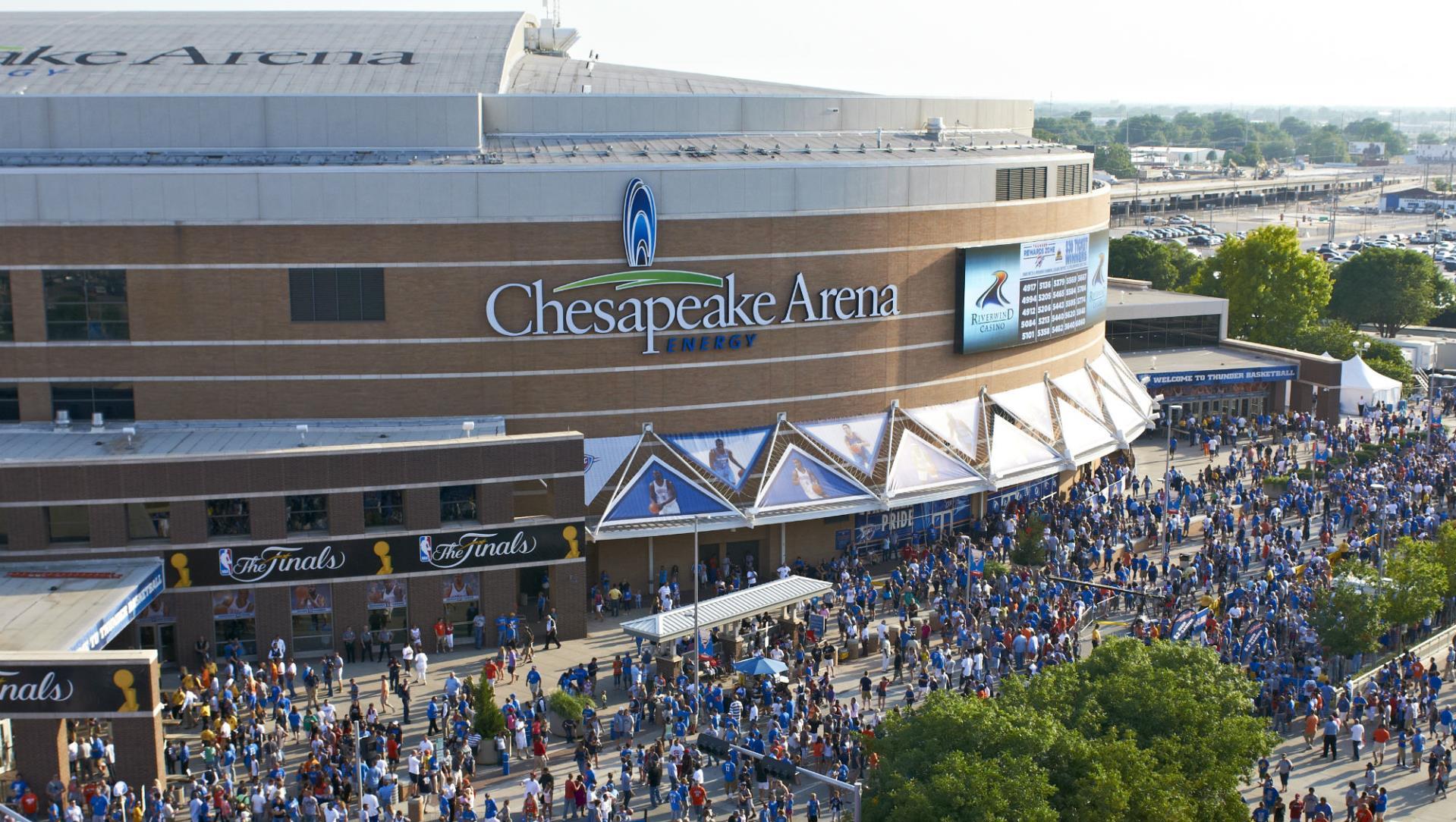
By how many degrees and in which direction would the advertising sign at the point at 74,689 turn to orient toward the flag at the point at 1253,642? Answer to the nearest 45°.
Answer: approximately 90° to its left

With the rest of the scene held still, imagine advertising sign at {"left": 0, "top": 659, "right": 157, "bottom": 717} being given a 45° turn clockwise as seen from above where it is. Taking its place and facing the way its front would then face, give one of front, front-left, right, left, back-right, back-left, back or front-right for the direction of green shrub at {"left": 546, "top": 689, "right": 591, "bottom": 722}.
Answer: back-left

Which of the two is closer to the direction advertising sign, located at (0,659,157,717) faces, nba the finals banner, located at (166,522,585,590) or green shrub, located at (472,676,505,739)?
the green shrub

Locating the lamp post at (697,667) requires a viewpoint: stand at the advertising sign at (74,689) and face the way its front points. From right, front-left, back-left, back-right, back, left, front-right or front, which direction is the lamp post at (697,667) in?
left

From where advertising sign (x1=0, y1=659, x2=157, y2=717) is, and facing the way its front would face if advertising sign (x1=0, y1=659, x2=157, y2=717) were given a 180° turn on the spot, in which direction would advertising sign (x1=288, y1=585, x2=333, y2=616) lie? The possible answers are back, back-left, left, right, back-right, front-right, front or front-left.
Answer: front-right

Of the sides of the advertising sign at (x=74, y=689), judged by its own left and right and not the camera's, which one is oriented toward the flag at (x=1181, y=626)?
left

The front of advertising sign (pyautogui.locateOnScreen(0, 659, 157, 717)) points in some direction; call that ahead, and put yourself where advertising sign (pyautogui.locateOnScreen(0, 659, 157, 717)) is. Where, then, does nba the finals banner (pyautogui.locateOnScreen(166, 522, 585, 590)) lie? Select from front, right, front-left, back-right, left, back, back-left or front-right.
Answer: back-left

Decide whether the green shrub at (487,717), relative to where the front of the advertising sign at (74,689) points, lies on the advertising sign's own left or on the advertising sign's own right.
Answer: on the advertising sign's own left

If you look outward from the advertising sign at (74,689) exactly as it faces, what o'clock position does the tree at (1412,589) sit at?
The tree is roughly at 9 o'clock from the advertising sign.

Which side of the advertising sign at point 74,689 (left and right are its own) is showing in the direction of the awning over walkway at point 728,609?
left

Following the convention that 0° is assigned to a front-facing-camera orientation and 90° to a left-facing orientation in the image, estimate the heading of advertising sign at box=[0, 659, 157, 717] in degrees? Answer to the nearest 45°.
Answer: approximately 0°

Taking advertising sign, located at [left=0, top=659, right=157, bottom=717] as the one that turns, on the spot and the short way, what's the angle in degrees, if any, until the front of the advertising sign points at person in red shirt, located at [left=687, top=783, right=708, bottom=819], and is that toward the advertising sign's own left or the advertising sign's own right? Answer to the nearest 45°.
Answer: approximately 45° to the advertising sign's own left
